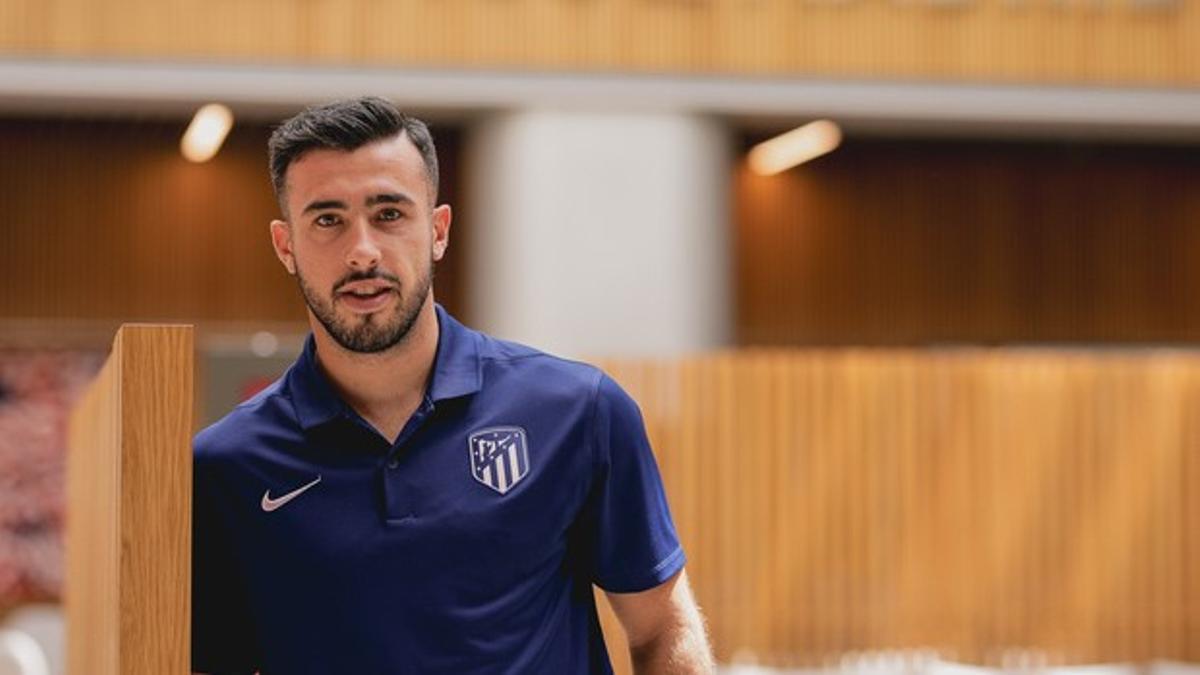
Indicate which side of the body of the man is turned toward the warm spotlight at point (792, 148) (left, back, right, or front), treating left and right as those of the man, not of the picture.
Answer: back

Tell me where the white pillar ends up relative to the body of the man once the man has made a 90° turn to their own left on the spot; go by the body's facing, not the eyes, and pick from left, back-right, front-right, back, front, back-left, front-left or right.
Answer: left

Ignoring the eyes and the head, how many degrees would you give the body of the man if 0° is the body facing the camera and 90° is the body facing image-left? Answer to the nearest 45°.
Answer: approximately 0°

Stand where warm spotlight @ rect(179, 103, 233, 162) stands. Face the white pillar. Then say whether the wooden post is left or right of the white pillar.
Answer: right

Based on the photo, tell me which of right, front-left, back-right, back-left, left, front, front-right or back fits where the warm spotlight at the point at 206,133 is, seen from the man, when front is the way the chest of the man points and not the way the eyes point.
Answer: back
